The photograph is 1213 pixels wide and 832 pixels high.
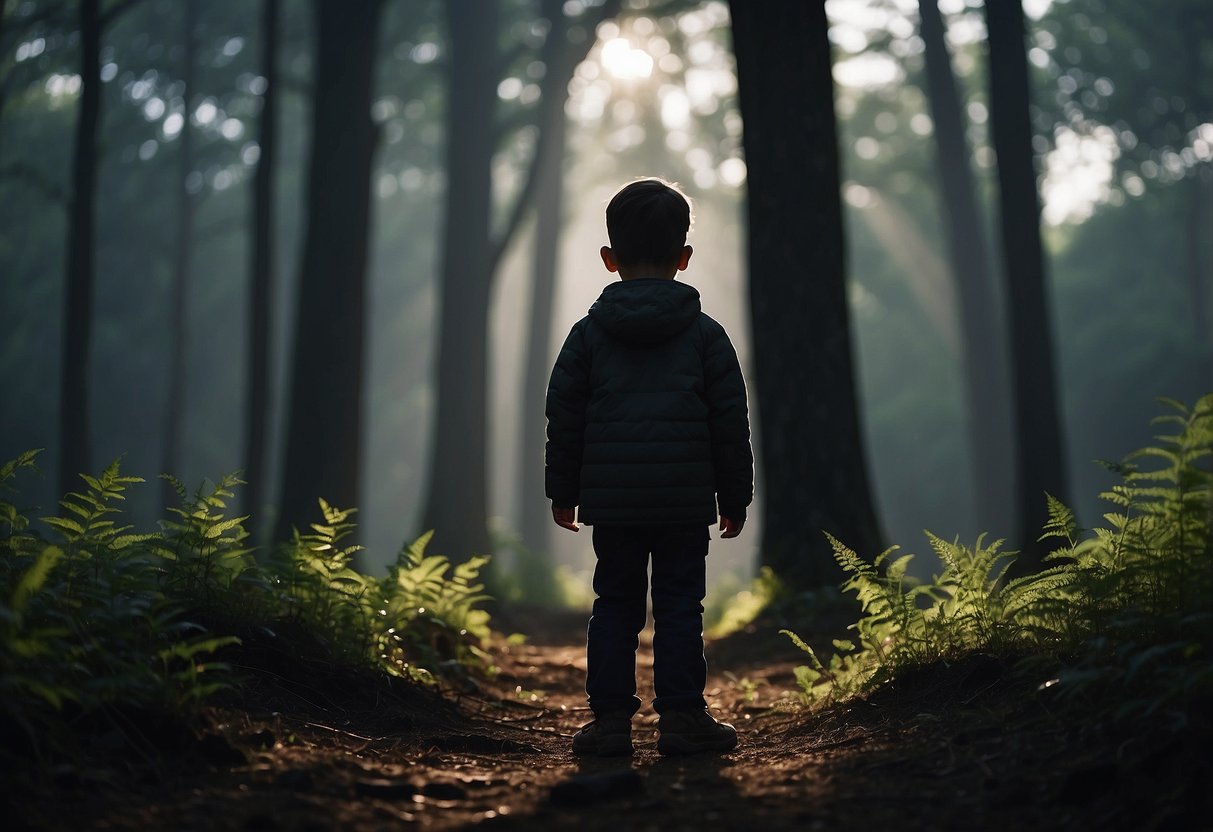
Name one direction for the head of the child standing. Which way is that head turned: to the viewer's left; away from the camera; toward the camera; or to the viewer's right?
away from the camera

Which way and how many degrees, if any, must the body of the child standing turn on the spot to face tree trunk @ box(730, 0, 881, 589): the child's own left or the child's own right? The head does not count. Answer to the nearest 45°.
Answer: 0° — they already face it

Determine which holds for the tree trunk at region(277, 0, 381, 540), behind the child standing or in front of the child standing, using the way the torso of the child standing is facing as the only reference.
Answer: in front

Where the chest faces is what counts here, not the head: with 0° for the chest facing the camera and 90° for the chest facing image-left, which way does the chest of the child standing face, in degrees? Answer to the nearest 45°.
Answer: approximately 180°

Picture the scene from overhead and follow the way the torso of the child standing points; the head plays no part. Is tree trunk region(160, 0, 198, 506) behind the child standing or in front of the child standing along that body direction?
in front

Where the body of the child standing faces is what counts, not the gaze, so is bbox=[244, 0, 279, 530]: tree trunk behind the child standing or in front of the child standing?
in front
